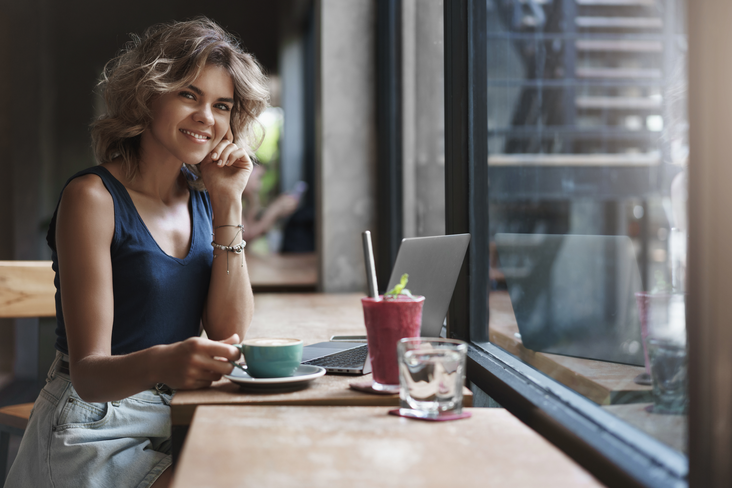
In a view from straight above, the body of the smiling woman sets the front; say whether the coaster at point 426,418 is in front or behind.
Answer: in front

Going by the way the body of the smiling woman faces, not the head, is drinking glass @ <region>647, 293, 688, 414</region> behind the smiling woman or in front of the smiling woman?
in front

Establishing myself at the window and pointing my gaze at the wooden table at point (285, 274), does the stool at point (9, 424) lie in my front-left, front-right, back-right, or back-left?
front-left

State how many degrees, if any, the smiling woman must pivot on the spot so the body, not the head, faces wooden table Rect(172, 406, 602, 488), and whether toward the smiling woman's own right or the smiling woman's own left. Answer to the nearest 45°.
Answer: approximately 45° to the smiling woman's own right

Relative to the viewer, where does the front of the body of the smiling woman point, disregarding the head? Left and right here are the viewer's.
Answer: facing the viewer and to the right of the viewer
